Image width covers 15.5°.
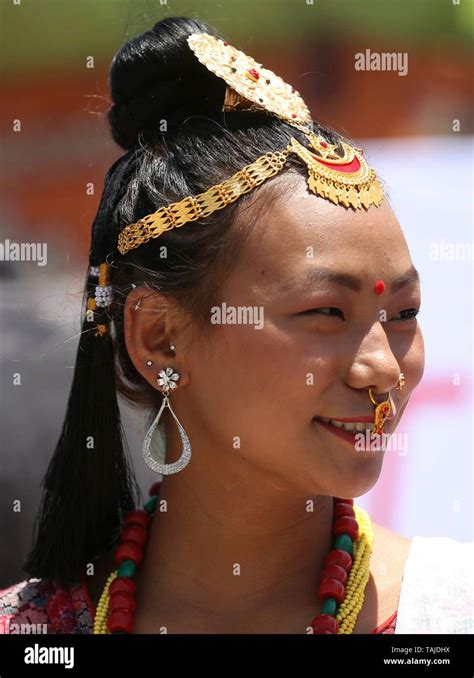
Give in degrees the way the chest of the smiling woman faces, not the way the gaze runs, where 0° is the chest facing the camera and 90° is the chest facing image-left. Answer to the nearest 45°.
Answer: approximately 315°
